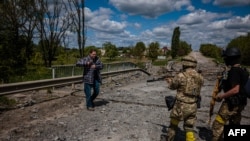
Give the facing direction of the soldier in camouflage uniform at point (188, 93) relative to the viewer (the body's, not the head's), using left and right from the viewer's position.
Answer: facing away from the viewer and to the left of the viewer

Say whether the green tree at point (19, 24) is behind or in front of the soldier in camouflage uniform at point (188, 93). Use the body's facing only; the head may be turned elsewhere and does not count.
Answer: in front

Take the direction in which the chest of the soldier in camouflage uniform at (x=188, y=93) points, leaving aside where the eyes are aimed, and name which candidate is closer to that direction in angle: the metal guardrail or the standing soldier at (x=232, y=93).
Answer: the metal guardrail

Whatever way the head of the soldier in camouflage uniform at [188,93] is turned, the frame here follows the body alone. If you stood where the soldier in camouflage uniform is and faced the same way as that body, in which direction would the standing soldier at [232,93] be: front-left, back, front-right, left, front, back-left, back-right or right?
back-right

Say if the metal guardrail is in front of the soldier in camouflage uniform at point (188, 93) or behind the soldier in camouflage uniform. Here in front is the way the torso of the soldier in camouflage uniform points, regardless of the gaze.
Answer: in front
